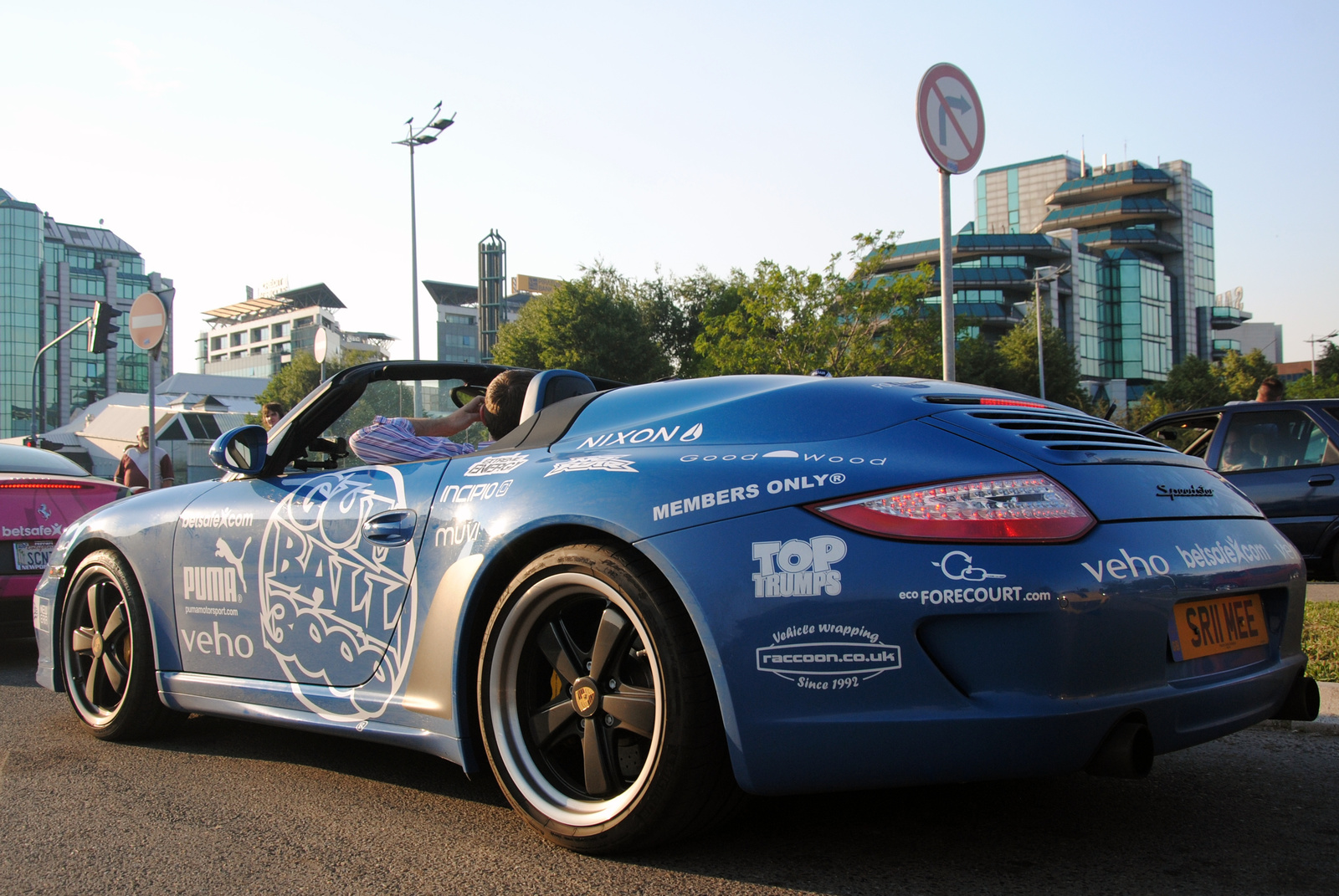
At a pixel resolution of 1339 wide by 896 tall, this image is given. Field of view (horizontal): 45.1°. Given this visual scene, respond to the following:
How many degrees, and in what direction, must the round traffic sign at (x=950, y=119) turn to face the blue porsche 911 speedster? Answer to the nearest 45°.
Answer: approximately 45° to its right

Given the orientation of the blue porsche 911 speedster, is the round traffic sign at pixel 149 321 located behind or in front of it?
in front

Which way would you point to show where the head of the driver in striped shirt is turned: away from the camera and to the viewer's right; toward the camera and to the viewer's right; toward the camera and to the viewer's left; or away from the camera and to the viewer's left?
away from the camera and to the viewer's left

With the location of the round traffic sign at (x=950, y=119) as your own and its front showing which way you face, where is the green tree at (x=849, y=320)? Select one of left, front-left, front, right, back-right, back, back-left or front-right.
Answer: back-left

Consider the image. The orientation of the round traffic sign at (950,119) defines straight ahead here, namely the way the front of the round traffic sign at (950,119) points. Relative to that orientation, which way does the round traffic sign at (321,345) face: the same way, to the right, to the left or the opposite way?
to the right

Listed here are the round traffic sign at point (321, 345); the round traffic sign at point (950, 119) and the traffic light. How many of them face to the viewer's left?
1

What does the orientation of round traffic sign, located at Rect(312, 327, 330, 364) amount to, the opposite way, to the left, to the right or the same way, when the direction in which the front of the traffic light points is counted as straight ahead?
the opposite way

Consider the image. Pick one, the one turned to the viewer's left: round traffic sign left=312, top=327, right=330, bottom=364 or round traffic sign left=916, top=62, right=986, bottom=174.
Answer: round traffic sign left=312, top=327, right=330, bottom=364

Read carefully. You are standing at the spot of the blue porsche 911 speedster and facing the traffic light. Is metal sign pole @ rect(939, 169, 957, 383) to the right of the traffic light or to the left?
right

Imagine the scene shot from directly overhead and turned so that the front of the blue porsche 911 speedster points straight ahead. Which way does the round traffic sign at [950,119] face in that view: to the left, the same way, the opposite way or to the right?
the opposite way

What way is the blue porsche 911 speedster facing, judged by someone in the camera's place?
facing away from the viewer and to the left of the viewer

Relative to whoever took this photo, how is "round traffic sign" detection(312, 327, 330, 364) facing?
facing to the left of the viewer
